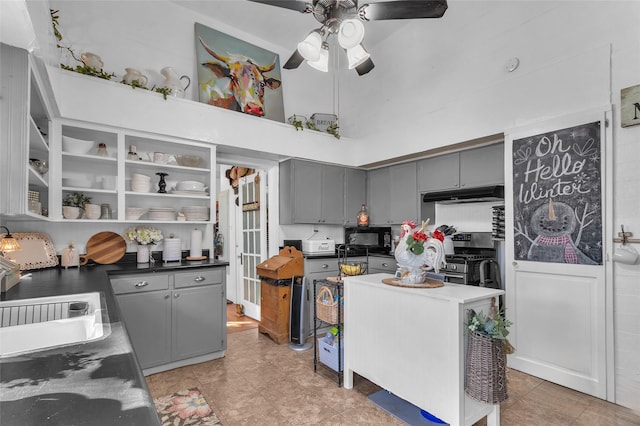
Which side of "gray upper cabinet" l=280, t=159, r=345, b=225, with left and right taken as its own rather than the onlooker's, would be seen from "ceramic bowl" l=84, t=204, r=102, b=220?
right

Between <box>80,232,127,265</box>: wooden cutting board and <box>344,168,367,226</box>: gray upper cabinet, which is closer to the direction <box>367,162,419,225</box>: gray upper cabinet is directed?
the wooden cutting board

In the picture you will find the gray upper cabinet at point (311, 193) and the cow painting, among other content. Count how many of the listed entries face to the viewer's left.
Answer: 0

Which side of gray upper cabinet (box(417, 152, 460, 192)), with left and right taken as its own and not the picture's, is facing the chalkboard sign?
left

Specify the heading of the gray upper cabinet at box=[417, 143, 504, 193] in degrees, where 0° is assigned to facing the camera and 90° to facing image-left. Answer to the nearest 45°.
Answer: approximately 45°

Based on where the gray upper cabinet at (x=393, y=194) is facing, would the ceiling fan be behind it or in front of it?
in front
